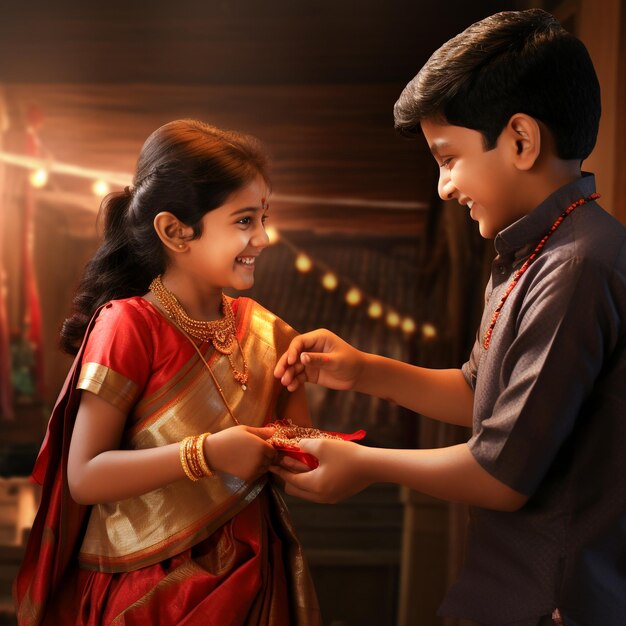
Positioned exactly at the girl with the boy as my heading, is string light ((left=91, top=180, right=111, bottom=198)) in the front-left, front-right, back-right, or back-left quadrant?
back-left

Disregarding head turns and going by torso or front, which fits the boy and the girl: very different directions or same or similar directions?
very different directions

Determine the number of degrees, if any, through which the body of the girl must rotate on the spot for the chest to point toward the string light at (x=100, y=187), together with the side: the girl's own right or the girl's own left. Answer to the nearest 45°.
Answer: approximately 135° to the girl's own left

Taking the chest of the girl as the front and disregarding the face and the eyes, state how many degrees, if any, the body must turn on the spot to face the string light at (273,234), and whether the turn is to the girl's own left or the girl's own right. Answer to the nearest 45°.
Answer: approximately 135° to the girl's own left

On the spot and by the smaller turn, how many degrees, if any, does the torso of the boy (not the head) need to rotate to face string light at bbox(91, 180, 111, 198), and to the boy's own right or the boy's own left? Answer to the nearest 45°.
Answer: approximately 45° to the boy's own right

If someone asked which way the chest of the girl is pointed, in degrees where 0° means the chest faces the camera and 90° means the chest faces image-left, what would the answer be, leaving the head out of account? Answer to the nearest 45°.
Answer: approximately 315°

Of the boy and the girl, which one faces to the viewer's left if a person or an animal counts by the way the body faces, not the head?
the boy

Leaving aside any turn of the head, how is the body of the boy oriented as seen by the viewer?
to the viewer's left

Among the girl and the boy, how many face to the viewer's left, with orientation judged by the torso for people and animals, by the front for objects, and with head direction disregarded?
1
